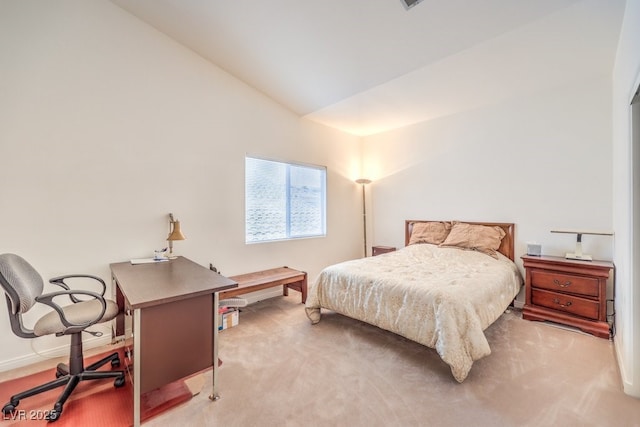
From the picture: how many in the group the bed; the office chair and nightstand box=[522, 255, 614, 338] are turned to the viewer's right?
1

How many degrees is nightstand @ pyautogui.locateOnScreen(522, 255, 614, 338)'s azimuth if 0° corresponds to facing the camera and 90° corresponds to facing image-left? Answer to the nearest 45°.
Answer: approximately 45°

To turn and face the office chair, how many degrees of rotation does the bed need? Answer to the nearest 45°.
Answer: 0° — it already faces it

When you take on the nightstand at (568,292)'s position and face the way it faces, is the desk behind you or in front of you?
in front

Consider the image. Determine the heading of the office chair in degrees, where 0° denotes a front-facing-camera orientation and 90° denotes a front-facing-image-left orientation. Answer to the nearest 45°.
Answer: approximately 270°

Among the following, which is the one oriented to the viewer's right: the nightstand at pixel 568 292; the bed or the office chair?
the office chair

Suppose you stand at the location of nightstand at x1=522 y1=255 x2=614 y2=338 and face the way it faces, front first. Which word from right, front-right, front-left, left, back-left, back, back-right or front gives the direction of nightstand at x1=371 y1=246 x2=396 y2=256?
front-right

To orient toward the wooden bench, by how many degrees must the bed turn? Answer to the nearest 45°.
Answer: approximately 45° to its right

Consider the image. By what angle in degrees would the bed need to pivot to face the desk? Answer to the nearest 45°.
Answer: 0° — it already faces it
